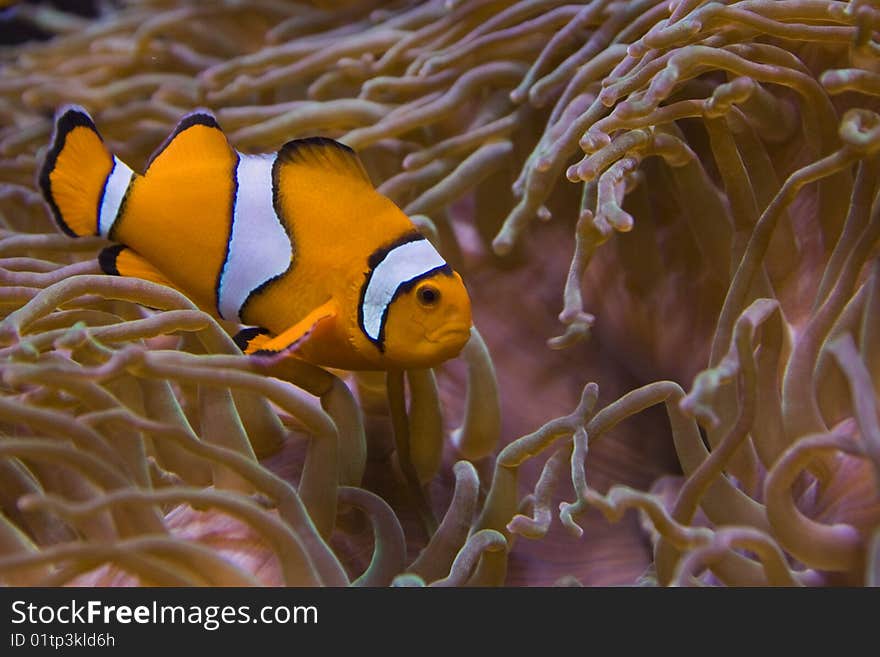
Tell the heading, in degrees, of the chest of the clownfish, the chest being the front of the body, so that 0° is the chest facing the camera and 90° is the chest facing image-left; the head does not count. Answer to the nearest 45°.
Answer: approximately 270°
